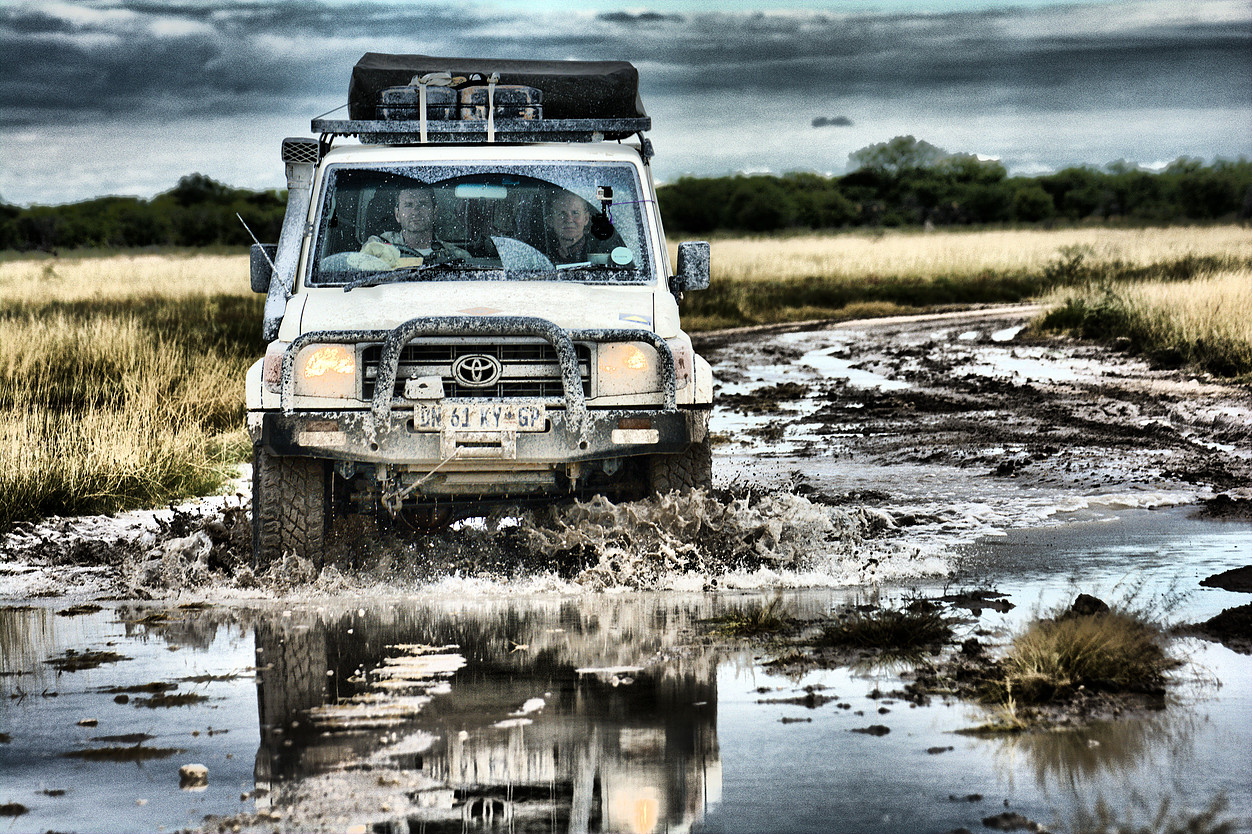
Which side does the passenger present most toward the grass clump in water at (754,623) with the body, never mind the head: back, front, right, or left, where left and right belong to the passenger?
front

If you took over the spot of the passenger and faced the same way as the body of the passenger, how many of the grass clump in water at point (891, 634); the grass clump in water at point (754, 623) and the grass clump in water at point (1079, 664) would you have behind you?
0

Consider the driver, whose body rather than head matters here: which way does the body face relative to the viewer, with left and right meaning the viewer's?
facing the viewer

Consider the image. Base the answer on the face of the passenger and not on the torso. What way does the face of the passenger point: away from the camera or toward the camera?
toward the camera

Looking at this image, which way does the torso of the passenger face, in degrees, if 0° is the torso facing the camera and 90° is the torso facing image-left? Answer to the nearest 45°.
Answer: approximately 0°

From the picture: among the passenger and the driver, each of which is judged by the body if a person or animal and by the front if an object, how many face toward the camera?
2

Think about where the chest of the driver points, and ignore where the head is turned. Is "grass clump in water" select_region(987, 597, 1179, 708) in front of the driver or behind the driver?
in front

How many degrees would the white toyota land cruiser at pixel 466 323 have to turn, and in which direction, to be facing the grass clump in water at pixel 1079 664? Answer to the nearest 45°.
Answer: approximately 45° to its left

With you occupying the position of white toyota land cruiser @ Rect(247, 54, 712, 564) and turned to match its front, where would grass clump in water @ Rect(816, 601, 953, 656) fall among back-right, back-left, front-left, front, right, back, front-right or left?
front-left

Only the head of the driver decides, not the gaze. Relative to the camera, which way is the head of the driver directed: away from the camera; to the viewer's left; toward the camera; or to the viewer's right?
toward the camera

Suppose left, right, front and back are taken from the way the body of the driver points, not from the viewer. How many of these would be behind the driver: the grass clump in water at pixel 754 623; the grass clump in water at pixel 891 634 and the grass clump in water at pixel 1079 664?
0
